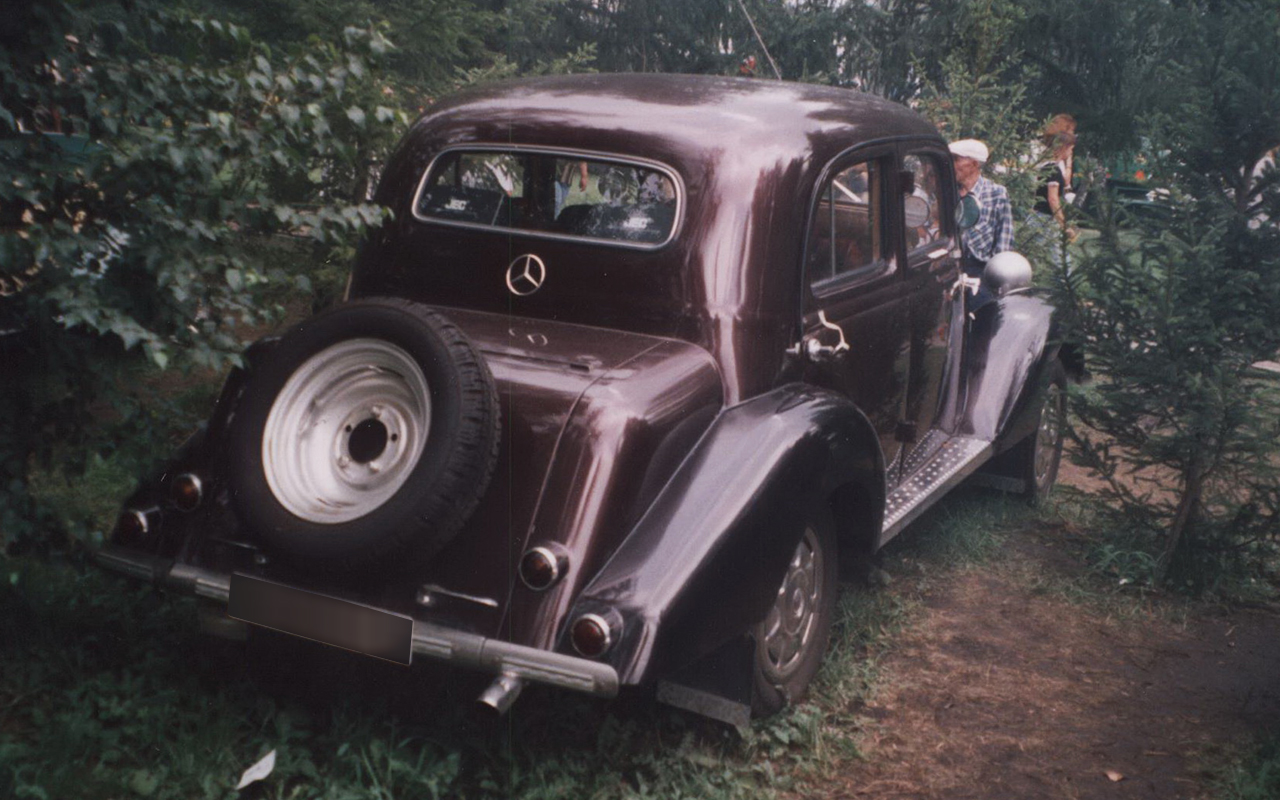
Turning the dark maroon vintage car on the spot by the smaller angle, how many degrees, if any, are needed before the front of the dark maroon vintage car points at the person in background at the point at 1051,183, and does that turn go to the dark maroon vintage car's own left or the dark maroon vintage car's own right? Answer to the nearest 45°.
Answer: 0° — it already faces them

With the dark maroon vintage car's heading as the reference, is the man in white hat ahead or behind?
ahead

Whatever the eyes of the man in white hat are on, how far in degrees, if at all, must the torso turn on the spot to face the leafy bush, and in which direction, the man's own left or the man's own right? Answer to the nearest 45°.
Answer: approximately 45° to the man's own left

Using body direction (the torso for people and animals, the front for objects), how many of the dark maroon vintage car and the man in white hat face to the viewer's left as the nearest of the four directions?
1

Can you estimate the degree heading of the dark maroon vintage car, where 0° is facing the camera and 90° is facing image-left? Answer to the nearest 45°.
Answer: approximately 225°

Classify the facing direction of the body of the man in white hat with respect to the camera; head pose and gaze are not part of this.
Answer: to the viewer's left
